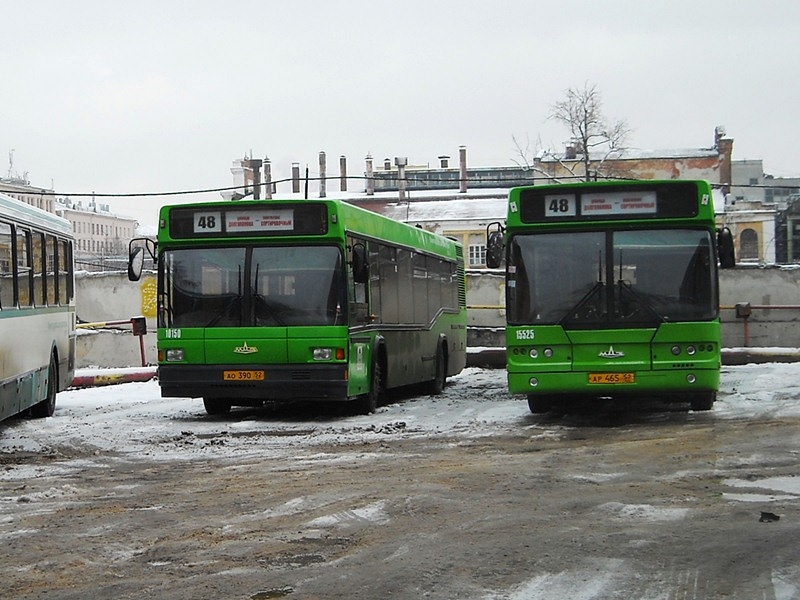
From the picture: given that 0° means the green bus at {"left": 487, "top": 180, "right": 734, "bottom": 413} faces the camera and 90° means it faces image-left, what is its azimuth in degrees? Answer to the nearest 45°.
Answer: approximately 0°

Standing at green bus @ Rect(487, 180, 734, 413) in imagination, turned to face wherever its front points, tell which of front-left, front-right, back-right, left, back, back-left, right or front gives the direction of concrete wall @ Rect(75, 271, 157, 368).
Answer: back-right

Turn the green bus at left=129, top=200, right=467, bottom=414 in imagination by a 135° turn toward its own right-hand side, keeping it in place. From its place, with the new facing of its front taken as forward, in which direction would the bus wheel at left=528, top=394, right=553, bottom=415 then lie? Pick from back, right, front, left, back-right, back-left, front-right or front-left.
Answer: back

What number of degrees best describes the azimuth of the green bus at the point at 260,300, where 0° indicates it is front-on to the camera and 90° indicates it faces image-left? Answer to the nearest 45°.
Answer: approximately 45°

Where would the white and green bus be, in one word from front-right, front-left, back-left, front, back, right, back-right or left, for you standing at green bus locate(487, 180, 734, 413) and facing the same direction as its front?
right

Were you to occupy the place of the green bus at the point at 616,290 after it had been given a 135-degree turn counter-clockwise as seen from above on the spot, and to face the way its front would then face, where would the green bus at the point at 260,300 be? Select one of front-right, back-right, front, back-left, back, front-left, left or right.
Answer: back-left

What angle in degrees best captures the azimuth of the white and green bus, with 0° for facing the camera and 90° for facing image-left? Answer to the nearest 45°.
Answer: approximately 45°

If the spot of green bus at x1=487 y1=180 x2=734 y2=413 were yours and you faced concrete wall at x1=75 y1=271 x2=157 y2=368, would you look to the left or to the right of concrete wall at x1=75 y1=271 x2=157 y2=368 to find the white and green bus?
left
